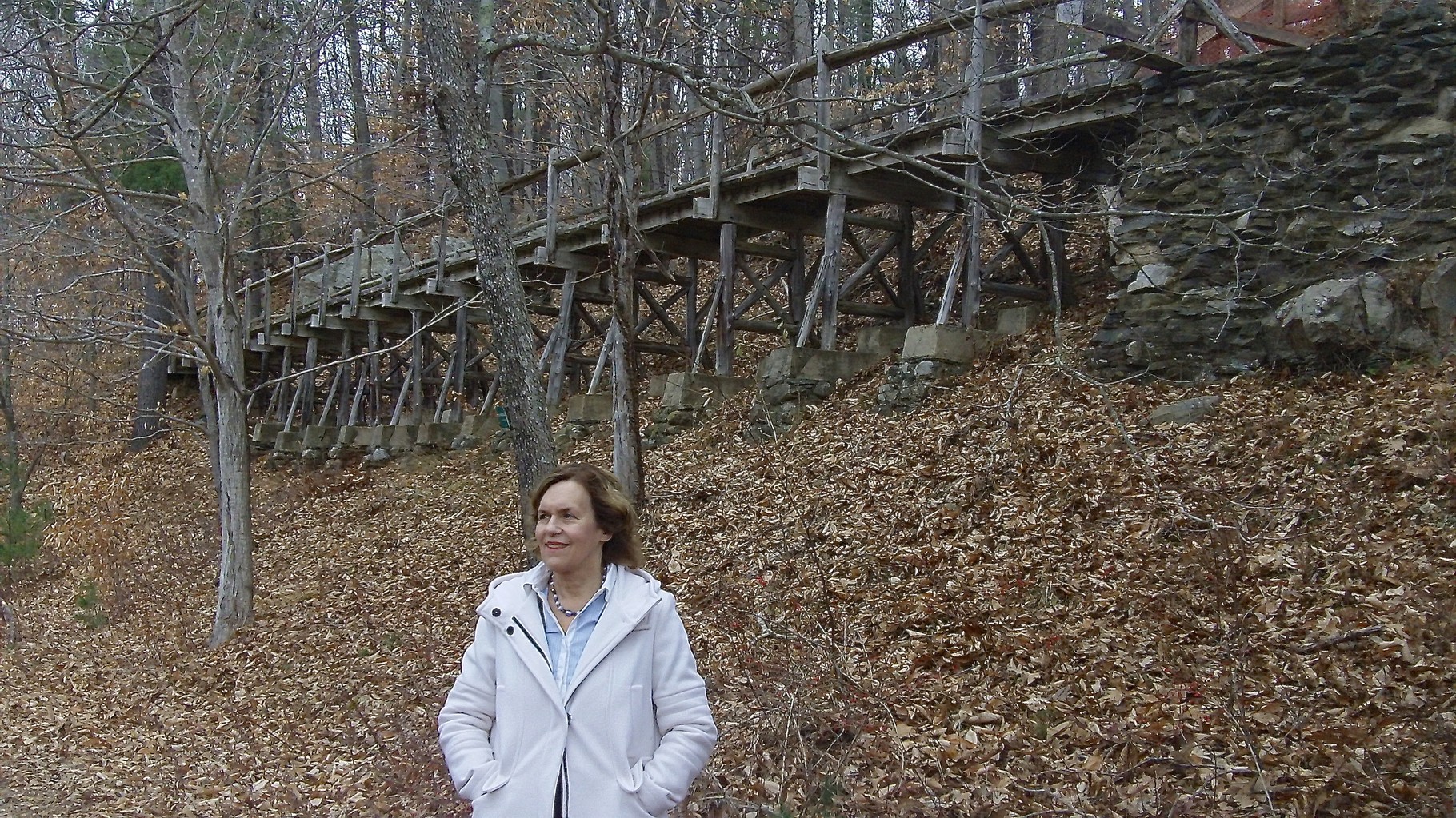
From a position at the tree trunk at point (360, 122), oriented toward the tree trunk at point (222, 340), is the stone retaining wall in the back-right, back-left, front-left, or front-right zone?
front-left

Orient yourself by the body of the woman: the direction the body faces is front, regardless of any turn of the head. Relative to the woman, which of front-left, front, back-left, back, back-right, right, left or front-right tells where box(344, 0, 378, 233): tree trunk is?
back

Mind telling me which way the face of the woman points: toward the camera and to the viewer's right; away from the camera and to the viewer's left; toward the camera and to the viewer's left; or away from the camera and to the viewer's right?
toward the camera and to the viewer's left

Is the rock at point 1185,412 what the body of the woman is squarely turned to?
no

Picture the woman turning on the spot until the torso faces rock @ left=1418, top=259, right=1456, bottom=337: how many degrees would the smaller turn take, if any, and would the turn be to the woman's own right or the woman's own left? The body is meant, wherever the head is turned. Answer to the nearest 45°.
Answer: approximately 135° to the woman's own left

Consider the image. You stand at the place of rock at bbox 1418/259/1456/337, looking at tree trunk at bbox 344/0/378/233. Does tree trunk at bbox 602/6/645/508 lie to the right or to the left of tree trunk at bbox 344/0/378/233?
left

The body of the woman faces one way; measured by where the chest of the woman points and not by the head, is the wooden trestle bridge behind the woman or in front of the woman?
behind

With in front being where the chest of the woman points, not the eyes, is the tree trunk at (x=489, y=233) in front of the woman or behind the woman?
behind

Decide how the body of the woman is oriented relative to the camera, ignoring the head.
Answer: toward the camera

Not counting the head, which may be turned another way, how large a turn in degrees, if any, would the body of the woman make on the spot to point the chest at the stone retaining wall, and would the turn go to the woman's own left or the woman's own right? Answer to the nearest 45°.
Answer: approximately 135° to the woman's own left

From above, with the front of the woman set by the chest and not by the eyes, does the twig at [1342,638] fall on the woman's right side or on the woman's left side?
on the woman's left side

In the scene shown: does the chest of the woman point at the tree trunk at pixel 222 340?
no

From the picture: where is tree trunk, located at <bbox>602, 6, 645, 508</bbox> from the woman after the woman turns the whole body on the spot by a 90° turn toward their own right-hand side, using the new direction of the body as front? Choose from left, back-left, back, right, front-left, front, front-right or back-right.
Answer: right

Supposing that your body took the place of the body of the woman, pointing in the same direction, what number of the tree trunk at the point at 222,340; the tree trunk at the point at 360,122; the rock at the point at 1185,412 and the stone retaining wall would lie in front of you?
0
